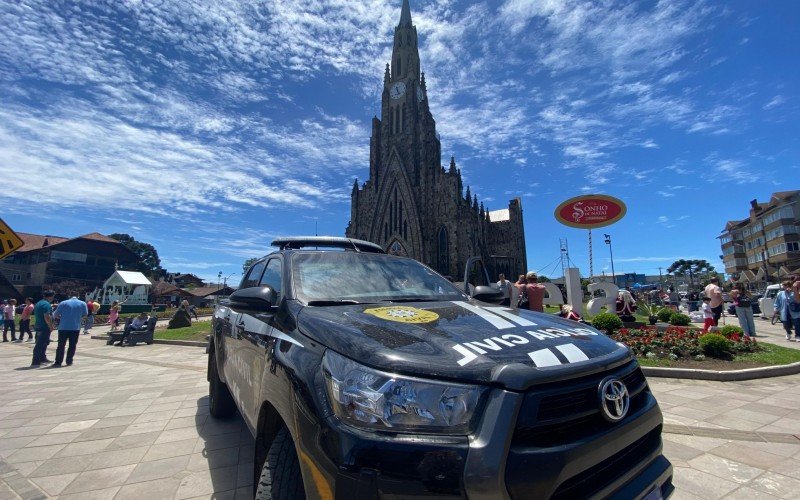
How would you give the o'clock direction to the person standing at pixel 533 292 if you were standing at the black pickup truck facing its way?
The person standing is roughly at 8 o'clock from the black pickup truck.

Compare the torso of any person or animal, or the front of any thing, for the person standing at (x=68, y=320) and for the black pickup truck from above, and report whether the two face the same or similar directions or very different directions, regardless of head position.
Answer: very different directions

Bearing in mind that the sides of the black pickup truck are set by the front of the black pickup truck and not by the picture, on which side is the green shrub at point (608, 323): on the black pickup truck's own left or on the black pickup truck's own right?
on the black pickup truck's own left

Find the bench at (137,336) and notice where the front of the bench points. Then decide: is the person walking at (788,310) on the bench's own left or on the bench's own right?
on the bench's own left

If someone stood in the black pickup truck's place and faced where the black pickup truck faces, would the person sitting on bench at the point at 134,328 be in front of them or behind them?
behind

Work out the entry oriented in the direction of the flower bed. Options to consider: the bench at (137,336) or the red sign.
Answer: the red sign

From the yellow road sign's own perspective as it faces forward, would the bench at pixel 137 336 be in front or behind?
behind

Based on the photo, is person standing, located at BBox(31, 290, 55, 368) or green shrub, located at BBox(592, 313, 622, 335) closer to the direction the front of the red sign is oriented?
the green shrub
